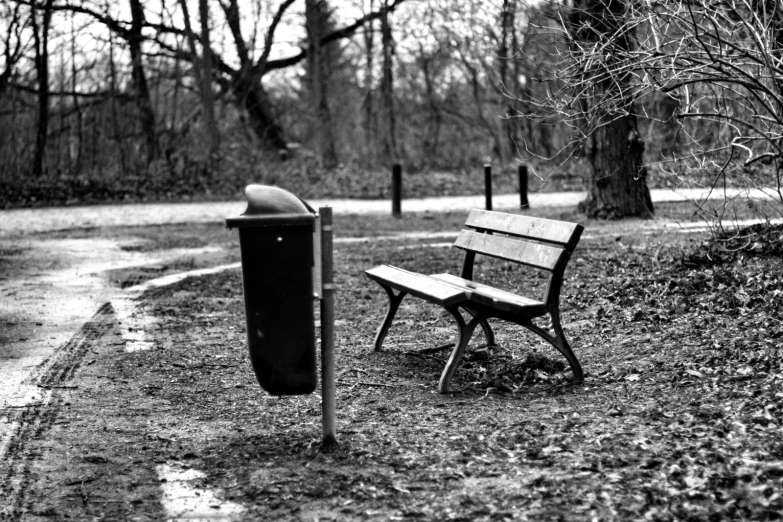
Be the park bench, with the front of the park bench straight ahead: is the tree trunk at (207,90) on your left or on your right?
on your right

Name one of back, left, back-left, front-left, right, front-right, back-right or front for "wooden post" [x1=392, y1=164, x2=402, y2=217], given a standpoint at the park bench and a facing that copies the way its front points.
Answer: back-right

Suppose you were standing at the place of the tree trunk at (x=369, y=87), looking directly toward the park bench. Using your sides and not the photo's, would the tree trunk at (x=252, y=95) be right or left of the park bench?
right

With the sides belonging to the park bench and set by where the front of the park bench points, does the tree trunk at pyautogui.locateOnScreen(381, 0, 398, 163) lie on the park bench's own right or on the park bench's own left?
on the park bench's own right

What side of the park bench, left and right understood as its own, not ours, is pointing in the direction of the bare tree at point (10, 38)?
right

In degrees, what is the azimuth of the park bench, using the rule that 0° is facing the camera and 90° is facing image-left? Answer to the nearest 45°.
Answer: approximately 45°

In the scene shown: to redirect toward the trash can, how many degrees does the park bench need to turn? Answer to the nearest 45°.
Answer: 0° — it already faces it

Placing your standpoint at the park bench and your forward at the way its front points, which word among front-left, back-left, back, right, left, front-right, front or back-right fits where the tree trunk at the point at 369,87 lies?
back-right

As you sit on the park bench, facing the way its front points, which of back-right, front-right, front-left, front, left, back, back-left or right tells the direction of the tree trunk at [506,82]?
back-right

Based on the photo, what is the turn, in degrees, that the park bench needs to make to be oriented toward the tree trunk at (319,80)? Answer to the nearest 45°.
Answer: approximately 135° to its right

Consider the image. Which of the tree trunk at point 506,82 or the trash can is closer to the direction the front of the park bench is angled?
the trash can

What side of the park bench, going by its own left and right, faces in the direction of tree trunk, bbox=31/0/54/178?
right
